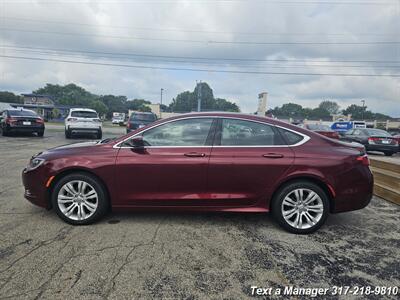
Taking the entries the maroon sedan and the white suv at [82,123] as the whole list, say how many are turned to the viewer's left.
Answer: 1

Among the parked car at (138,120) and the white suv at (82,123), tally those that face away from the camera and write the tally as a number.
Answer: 2

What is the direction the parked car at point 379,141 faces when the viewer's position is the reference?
facing away from the viewer and to the left of the viewer

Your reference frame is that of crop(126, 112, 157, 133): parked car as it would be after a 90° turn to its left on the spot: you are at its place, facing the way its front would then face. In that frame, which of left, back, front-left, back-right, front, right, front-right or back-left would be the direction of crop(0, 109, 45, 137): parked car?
front

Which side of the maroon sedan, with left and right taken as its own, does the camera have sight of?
left

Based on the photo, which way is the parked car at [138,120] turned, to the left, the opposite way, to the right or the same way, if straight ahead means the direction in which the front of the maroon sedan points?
to the right

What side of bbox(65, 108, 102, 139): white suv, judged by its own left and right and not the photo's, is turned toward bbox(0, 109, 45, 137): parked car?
left

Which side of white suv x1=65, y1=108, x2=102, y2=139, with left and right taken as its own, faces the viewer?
back

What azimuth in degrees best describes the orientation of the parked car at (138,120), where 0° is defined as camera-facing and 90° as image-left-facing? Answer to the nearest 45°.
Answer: approximately 180°

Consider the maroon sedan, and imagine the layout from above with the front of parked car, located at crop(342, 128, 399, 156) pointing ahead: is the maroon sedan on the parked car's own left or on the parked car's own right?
on the parked car's own left

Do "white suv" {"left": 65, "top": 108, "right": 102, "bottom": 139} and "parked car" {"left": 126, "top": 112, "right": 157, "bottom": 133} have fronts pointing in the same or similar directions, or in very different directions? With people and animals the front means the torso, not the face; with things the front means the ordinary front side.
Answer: same or similar directions
